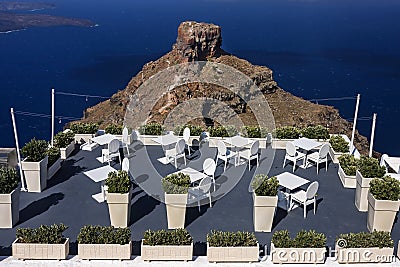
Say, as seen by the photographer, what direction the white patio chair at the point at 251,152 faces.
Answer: facing away from the viewer and to the left of the viewer

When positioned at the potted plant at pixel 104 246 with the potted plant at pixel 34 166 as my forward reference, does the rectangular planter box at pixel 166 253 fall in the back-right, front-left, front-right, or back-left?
back-right

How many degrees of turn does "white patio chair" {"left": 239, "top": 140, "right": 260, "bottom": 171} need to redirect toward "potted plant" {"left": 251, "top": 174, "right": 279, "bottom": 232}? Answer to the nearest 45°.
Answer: approximately 135° to its left

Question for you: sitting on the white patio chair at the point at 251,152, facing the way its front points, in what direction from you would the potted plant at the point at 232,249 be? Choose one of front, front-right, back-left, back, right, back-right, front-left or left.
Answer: back-left

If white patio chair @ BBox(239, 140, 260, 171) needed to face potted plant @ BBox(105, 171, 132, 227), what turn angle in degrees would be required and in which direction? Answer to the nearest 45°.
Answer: approximately 90° to its left

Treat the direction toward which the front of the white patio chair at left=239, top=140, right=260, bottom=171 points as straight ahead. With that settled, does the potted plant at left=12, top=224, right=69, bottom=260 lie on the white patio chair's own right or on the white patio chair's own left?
on the white patio chair's own left

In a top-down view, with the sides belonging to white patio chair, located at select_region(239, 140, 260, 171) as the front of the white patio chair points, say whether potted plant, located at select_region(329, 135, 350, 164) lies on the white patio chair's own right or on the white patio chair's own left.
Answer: on the white patio chair's own right

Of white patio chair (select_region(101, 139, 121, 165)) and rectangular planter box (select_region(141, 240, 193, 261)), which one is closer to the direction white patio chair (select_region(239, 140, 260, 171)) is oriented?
the white patio chair

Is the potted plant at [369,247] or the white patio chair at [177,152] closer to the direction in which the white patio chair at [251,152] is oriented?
the white patio chair
